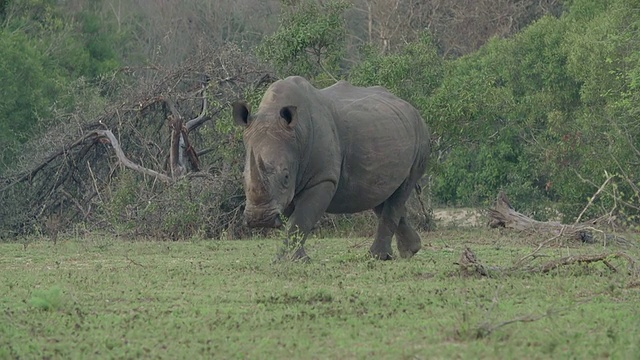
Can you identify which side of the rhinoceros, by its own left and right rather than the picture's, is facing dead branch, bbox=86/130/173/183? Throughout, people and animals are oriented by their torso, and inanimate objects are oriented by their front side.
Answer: right

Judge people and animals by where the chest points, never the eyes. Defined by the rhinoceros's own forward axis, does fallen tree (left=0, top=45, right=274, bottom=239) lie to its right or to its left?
on its right

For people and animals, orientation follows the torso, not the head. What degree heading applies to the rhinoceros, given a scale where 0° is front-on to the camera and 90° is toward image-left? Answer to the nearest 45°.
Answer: approximately 45°

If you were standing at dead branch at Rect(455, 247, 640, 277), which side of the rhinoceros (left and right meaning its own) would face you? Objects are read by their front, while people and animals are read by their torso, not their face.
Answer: left
